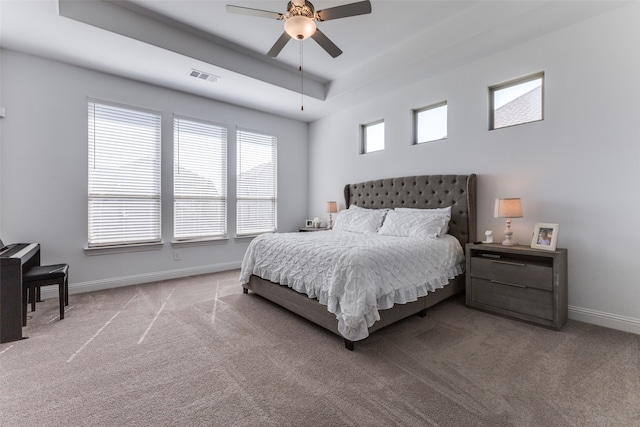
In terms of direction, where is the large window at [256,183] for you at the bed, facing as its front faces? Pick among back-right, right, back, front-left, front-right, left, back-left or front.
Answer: right

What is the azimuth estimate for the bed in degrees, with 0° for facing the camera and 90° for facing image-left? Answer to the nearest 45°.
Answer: approximately 45°

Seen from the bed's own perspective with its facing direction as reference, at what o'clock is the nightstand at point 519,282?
The nightstand is roughly at 8 o'clock from the bed.

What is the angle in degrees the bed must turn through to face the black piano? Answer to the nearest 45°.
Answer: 0° — it already faces it

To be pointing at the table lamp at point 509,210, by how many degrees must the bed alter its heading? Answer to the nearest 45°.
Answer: approximately 135° to its left

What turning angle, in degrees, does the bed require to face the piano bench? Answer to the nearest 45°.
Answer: approximately 45° to its right
